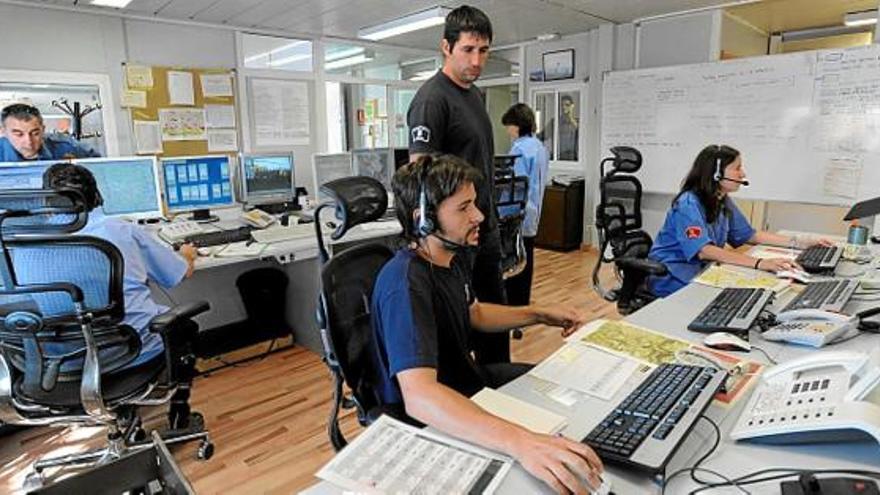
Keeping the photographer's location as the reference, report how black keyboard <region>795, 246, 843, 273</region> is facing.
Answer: facing to the left of the viewer

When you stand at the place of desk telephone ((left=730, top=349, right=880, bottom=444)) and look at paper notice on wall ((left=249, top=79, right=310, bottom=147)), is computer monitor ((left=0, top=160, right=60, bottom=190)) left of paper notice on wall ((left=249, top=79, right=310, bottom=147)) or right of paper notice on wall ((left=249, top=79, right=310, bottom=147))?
left

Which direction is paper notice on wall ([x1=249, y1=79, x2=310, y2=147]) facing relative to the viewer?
toward the camera

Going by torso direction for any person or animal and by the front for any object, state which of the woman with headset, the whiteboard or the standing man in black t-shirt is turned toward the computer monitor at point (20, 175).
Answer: the whiteboard

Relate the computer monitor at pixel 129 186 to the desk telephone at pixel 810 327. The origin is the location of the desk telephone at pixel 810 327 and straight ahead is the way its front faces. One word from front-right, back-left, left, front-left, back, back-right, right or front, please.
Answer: front

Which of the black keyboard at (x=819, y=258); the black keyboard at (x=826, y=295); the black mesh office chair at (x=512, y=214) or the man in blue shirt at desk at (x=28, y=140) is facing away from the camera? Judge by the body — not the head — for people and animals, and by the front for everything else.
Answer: the black mesh office chair

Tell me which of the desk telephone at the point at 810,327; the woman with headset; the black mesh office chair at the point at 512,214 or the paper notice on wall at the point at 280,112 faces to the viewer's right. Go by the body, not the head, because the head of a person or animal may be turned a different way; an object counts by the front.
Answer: the woman with headset

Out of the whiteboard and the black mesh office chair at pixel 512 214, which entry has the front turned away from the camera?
the black mesh office chair

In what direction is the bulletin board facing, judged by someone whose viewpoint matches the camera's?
facing the viewer

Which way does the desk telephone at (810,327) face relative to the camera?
to the viewer's left

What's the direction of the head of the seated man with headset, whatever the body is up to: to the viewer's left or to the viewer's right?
to the viewer's right

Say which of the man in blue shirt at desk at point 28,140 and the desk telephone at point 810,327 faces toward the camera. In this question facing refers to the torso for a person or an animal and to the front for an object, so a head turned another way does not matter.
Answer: the man in blue shirt at desk

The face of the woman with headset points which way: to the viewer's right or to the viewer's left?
to the viewer's right

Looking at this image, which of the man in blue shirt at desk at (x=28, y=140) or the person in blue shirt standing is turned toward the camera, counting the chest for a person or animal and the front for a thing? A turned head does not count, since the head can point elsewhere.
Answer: the man in blue shirt at desk

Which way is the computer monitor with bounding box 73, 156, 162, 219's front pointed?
toward the camera

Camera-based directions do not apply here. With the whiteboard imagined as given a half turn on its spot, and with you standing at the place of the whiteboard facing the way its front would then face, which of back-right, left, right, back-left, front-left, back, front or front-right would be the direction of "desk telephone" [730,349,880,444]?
back-right
